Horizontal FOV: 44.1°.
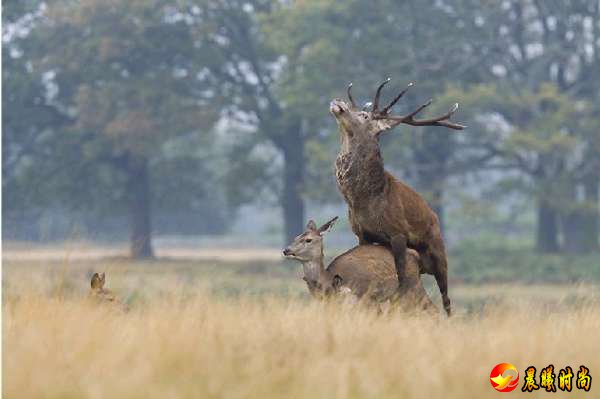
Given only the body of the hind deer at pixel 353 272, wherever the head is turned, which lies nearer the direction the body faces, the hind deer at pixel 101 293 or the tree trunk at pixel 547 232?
the hind deer

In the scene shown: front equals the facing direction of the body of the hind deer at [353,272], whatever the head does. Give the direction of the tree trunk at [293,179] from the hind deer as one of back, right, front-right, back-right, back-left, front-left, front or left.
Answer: right

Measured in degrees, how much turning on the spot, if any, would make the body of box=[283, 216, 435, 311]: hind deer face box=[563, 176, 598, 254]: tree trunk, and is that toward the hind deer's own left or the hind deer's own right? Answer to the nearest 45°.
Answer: approximately 90° to the hind deer's own right

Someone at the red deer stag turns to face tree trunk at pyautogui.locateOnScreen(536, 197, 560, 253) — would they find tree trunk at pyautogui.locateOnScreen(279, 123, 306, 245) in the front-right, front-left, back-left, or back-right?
front-left

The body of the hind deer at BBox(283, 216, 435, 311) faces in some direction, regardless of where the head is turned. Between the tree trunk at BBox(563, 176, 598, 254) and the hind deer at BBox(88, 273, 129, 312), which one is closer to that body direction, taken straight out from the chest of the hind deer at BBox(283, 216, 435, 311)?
the hind deer

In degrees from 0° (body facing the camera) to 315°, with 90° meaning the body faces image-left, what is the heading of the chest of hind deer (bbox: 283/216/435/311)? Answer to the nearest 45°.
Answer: approximately 90°

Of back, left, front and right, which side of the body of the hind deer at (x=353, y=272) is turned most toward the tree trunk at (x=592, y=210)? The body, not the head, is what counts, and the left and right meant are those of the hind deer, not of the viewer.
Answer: right

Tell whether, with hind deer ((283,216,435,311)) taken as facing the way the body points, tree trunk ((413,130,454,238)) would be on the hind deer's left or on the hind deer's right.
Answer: on the hind deer's right

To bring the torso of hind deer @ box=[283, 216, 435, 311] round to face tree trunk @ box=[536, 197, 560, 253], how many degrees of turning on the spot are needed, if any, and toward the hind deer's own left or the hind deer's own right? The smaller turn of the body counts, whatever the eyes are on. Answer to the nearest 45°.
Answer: approximately 90° to the hind deer's own right

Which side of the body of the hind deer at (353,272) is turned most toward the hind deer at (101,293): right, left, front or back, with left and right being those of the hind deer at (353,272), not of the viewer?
front
